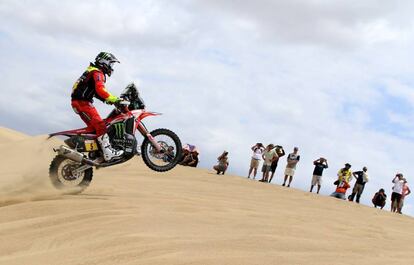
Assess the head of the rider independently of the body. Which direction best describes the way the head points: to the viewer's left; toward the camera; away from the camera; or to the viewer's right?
to the viewer's right

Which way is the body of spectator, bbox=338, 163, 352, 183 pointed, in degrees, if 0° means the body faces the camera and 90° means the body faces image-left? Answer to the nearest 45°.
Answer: approximately 45°

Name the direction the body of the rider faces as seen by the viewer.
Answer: to the viewer's right

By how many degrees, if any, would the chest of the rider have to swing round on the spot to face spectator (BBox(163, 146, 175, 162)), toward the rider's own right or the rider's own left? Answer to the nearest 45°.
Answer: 0° — they already face them

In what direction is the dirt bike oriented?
to the viewer's right

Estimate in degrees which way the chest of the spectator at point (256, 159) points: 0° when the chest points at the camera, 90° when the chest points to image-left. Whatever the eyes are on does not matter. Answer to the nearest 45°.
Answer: approximately 0°

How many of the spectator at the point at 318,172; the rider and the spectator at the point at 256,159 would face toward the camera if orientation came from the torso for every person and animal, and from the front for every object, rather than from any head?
2

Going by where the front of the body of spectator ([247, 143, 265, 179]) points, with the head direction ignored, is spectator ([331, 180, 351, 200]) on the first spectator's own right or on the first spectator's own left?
on the first spectator's own left

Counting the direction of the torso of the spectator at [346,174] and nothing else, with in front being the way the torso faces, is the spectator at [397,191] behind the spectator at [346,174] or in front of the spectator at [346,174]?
behind
